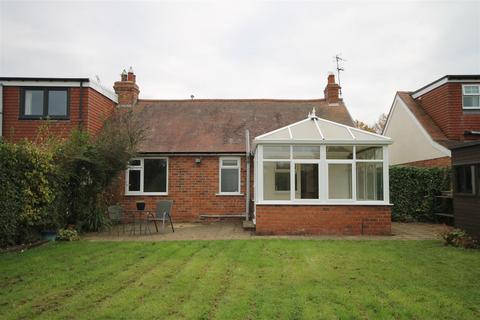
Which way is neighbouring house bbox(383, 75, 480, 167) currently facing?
away from the camera

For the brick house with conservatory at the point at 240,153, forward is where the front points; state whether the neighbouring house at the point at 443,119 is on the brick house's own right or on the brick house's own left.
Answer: on the brick house's own right

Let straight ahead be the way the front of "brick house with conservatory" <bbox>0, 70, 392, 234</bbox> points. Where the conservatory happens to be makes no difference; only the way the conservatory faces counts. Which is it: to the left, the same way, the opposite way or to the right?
the opposite way

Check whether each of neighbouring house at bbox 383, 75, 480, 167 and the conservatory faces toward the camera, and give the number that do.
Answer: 1

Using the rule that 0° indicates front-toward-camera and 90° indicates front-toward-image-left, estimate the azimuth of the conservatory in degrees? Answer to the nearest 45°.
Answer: approximately 0°

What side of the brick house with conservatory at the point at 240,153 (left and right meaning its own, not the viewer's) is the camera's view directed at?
back

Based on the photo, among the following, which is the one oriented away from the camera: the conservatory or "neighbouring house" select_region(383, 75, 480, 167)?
the neighbouring house

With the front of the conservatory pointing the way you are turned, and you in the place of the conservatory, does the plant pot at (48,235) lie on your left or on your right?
on your right
